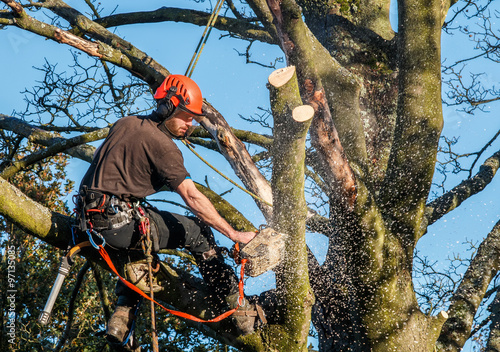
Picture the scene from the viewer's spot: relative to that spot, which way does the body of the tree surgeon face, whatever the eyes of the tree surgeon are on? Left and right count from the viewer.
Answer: facing to the right of the viewer
